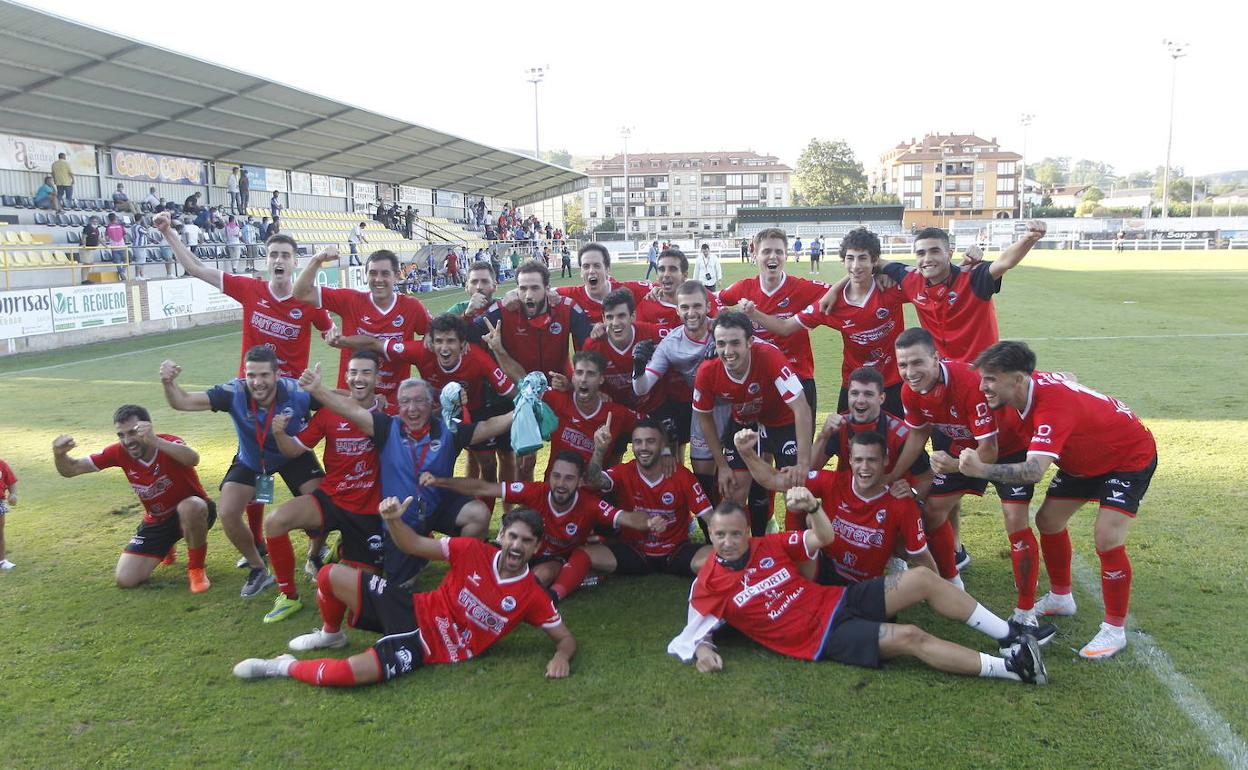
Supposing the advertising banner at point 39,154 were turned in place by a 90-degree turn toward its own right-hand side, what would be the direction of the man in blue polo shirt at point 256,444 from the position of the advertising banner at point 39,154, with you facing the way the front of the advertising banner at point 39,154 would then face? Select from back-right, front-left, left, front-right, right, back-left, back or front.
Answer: front-left

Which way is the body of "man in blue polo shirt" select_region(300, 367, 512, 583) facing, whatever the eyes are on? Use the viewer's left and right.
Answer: facing the viewer

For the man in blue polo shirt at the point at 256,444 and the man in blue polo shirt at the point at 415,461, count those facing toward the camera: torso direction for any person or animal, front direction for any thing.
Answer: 2

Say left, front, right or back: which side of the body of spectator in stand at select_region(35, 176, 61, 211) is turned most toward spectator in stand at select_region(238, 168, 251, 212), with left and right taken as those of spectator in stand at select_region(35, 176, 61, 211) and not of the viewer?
left

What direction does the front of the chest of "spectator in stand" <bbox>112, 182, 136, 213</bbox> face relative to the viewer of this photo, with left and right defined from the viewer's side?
facing the viewer and to the right of the viewer

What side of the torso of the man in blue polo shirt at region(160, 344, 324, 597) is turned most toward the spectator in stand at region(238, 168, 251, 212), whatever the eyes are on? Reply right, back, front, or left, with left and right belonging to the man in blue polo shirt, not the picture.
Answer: back

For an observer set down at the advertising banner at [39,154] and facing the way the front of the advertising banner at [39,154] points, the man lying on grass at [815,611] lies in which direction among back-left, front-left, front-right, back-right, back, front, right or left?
front-right

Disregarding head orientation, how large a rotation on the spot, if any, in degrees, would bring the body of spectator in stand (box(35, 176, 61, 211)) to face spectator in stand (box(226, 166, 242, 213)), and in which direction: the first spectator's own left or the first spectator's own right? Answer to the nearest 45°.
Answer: approximately 90° to the first spectator's own left

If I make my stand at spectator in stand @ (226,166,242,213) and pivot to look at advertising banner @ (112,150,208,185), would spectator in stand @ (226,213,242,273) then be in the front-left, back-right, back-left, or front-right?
front-left

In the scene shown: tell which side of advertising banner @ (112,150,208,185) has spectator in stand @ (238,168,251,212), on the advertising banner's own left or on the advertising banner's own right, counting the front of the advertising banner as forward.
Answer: on the advertising banner's own left

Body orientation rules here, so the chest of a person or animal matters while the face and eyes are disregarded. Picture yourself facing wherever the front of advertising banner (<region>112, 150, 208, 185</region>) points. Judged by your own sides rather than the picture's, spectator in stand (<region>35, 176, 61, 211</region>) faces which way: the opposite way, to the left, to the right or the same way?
the same way

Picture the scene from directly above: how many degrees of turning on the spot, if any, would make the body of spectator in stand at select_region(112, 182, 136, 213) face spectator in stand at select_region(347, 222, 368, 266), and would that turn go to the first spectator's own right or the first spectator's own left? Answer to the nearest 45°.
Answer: approximately 90° to the first spectator's own left

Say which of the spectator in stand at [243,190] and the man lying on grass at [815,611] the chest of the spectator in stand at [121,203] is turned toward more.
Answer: the man lying on grass

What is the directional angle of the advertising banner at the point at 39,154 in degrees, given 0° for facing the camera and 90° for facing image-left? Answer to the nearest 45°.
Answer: approximately 315°

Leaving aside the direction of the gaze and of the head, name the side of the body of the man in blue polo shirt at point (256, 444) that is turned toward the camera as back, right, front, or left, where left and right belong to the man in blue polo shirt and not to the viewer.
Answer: front

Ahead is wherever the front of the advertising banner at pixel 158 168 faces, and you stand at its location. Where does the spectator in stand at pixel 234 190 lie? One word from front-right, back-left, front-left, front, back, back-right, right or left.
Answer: left

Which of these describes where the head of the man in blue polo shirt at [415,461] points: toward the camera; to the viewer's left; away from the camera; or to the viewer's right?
toward the camera
